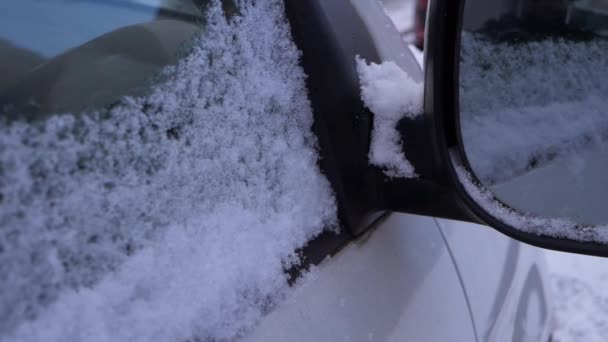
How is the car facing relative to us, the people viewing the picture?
facing away from the viewer and to the right of the viewer
